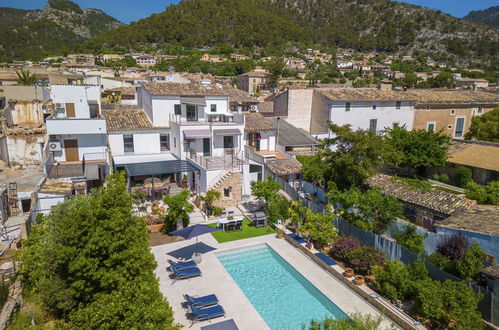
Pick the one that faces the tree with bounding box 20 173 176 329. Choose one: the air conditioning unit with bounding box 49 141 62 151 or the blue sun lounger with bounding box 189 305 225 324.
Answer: the air conditioning unit

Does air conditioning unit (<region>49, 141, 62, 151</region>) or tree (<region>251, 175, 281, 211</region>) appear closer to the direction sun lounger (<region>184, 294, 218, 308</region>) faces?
the tree

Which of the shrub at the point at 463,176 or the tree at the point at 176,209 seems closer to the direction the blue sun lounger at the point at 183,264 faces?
the shrub

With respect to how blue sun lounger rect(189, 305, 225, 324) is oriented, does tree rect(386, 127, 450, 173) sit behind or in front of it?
in front

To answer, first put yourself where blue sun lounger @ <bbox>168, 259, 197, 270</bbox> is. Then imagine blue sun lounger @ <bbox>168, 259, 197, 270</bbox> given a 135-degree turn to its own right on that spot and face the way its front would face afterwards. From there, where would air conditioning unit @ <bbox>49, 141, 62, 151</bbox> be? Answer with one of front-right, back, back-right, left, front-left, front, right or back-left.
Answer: right

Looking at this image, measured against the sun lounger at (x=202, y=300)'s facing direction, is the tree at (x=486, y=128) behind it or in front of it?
in front

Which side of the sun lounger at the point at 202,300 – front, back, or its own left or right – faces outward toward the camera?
right

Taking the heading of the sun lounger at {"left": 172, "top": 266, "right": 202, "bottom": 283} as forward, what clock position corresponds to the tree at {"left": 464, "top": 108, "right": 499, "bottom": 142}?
The tree is roughly at 11 o'clock from the sun lounger.

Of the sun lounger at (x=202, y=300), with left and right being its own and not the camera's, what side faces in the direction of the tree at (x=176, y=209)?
left

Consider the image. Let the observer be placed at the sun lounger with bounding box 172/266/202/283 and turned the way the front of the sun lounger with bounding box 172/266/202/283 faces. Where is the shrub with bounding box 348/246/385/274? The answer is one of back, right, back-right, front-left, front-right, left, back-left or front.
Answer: front

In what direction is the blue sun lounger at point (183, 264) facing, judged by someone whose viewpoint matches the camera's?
facing to the right of the viewer

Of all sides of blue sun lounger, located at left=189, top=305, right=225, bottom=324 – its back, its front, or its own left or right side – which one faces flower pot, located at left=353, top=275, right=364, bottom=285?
front

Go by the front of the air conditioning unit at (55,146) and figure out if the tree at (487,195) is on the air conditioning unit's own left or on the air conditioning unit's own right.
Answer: on the air conditioning unit's own left

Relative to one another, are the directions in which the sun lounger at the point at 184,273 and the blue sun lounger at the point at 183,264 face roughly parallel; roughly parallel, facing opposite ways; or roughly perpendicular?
roughly parallel

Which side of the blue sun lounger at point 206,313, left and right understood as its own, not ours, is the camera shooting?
right

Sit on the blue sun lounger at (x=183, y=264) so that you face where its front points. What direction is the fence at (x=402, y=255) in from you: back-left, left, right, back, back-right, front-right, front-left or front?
front

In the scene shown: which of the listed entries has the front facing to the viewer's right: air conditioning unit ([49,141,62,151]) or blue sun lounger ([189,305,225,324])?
the blue sun lounger

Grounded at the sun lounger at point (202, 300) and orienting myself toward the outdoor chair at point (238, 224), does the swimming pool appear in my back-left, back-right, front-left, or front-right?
front-right

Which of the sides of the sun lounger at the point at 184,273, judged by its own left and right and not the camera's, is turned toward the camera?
right

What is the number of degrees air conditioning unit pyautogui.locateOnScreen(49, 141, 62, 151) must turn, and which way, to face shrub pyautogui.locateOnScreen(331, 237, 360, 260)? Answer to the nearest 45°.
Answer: approximately 45° to its left
